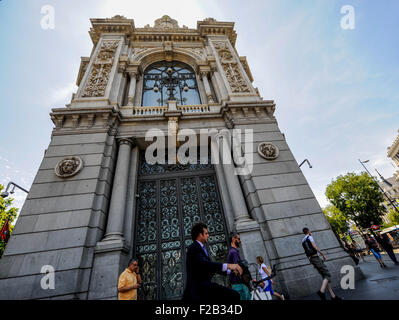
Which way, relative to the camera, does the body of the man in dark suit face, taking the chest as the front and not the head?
to the viewer's right

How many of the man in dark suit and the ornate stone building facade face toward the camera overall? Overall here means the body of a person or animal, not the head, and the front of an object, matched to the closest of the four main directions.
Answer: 1

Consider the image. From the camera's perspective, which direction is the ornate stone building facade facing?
toward the camera

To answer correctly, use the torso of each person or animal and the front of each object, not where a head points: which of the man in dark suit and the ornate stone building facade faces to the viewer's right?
the man in dark suit

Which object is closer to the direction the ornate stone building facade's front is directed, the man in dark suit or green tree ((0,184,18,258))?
the man in dark suit

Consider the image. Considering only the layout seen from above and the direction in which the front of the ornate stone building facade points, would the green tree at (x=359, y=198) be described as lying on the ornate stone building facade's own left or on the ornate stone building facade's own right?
on the ornate stone building facade's own left

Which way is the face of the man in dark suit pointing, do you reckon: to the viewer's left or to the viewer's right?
to the viewer's right

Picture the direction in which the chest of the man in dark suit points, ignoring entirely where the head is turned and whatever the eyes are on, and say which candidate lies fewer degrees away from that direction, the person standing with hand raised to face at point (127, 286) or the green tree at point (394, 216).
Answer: the green tree

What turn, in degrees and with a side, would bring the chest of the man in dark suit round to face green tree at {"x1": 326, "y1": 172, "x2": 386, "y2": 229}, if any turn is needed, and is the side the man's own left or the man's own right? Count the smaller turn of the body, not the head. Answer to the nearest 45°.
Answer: approximately 45° to the man's own left

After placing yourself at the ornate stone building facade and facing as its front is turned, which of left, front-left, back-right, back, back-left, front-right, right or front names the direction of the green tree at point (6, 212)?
back-right

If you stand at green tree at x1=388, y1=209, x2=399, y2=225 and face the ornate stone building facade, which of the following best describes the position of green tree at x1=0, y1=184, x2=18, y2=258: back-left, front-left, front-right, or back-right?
front-right

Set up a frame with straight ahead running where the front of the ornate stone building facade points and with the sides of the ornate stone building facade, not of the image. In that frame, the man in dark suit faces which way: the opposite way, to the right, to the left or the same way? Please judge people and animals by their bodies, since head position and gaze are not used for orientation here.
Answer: to the left

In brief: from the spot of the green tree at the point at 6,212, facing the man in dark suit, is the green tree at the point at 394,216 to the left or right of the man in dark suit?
left

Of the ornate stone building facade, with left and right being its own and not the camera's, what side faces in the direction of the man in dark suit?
front
